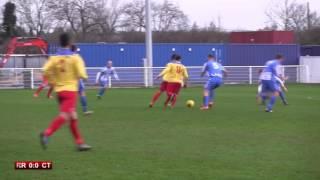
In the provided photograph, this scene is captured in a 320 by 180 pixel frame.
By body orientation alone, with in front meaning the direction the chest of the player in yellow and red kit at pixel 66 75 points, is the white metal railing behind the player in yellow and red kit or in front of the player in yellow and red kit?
in front

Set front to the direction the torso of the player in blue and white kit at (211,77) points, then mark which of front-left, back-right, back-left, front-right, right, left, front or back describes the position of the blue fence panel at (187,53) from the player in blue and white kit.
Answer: front-right

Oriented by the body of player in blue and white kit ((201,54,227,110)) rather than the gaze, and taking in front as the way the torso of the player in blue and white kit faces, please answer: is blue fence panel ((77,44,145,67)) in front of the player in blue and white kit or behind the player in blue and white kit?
in front

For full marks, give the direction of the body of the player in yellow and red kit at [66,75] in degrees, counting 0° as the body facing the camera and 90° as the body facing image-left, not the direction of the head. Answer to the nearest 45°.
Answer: approximately 225°

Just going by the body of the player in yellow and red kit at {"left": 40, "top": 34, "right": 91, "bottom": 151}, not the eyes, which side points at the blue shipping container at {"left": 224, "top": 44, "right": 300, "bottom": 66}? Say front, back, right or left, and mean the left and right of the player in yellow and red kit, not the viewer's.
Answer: front

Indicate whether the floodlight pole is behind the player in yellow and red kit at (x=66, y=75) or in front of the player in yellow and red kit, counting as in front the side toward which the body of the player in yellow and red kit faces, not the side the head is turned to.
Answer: in front

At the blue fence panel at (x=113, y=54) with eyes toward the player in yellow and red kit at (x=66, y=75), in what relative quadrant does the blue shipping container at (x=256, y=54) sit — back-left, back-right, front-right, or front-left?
back-left

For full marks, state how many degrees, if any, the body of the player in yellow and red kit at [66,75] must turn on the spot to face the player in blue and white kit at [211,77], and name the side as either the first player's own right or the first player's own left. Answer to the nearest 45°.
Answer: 0° — they already face them

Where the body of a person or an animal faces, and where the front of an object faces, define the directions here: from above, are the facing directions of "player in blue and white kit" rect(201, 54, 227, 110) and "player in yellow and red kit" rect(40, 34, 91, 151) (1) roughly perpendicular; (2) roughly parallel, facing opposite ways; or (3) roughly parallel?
roughly perpendicular
